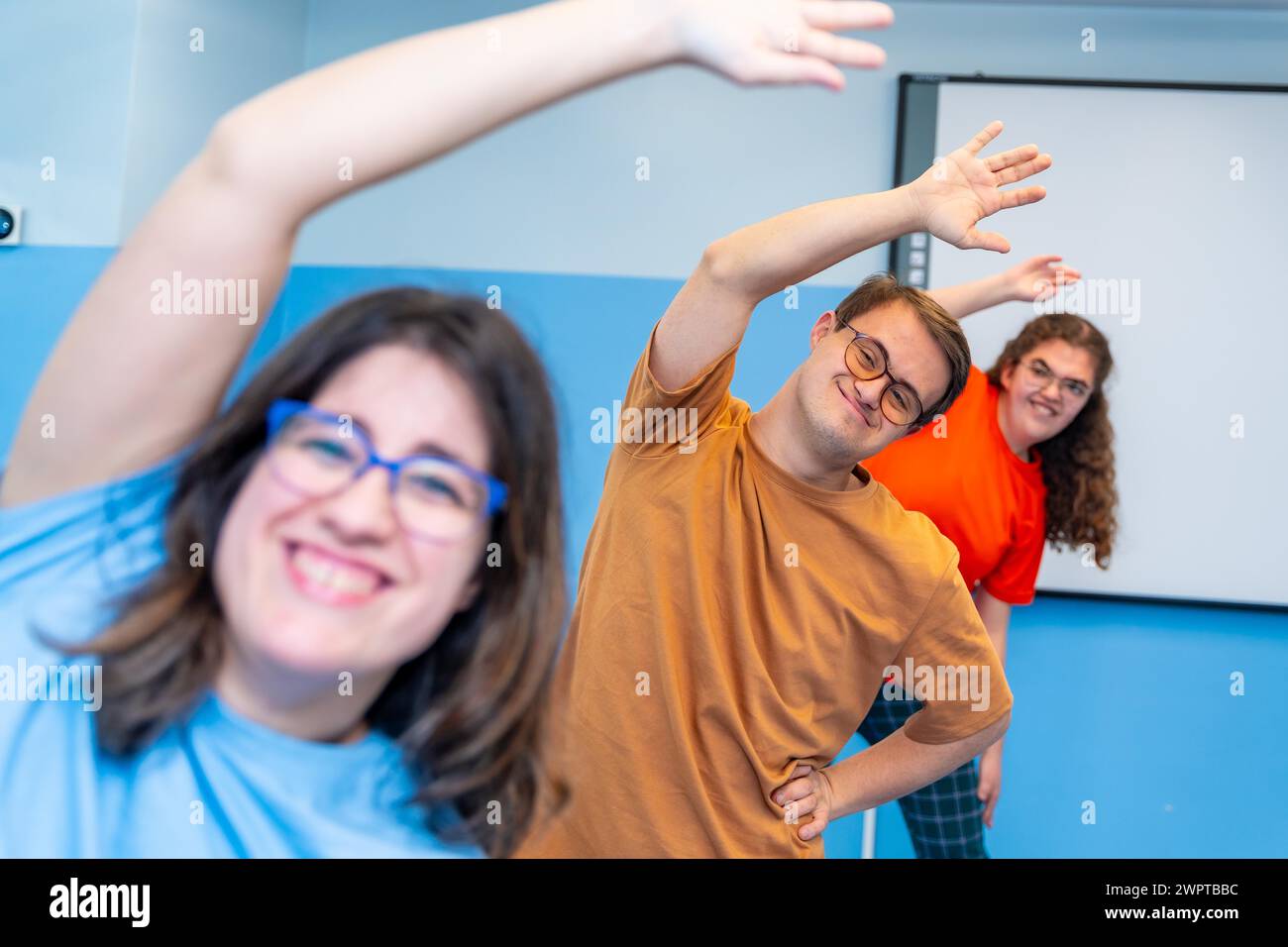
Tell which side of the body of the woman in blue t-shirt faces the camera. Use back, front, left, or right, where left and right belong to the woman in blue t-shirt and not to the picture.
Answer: front

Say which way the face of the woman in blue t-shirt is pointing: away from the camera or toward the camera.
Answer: toward the camera

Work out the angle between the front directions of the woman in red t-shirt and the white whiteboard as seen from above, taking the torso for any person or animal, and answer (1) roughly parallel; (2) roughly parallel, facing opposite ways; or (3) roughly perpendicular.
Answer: roughly parallel

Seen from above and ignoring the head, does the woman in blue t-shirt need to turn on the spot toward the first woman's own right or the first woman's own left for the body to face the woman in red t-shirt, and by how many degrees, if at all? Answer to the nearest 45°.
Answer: approximately 135° to the first woman's own left

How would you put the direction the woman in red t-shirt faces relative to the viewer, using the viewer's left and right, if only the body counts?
facing the viewer

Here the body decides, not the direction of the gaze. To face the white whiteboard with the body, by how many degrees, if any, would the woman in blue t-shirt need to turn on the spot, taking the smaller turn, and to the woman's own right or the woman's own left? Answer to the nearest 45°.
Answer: approximately 135° to the woman's own left

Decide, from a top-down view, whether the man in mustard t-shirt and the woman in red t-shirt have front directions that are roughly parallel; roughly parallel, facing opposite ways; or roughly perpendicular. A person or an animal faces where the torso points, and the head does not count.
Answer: roughly parallel

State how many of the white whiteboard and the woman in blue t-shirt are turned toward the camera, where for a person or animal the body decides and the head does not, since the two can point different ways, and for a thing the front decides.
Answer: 2

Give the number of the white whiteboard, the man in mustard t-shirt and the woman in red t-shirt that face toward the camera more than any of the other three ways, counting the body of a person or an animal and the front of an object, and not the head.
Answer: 3

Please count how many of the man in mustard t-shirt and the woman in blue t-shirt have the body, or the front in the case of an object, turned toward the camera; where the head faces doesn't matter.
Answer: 2

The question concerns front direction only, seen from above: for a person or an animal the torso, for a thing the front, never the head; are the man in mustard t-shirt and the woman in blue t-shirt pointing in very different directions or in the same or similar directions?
same or similar directions

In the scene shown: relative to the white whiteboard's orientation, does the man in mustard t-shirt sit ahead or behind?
ahead

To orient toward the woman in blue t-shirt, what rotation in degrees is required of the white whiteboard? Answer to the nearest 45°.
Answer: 0° — it already faces them
